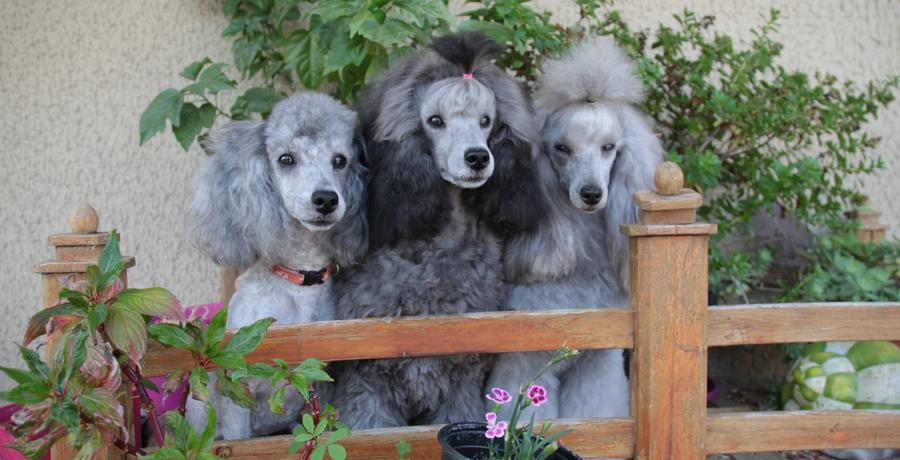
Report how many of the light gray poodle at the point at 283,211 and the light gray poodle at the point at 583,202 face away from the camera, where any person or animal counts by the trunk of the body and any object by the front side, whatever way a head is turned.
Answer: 0

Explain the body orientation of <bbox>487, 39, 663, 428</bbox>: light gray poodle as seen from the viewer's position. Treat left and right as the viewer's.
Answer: facing the viewer

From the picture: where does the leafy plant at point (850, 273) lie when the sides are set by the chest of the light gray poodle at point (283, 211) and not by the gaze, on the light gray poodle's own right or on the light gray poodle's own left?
on the light gray poodle's own left

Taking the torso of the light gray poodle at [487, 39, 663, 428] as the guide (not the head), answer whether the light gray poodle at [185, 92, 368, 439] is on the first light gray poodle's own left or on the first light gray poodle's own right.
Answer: on the first light gray poodle's own right

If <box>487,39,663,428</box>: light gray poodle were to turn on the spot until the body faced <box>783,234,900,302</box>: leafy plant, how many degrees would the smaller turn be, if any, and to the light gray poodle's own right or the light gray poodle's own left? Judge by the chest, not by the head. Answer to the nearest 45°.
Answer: approximately 135° to the light gray poodle's own left

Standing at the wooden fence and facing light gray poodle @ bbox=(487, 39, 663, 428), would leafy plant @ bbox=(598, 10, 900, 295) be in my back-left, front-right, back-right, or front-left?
front-right

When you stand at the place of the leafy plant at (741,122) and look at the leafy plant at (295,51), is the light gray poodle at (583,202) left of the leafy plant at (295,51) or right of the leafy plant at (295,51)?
left

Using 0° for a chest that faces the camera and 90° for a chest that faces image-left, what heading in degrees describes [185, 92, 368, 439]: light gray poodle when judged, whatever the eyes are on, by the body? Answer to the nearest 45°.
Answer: approximately 315°
